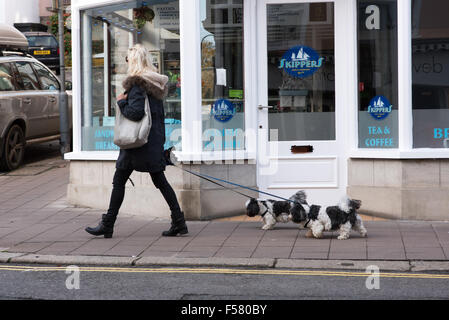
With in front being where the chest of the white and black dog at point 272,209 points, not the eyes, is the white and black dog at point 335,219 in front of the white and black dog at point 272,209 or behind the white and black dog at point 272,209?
behind

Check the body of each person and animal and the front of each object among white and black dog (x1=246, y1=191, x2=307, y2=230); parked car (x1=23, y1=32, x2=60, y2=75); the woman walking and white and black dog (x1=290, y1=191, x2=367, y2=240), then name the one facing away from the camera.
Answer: the parked car

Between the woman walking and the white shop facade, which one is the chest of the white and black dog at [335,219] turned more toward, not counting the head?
the woman walking

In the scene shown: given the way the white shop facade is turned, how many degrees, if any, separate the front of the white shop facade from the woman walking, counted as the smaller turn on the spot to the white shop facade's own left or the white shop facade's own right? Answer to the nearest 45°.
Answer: approximately 45° to the white shop facade's own right

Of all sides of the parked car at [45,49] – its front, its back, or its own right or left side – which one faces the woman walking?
back

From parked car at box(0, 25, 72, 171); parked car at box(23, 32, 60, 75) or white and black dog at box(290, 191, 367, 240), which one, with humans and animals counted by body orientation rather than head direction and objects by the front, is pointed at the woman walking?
the white and black dog

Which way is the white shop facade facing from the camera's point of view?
toward the camera

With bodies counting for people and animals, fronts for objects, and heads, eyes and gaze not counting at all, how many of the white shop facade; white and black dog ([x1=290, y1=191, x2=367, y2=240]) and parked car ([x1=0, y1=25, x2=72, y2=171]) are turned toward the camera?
1

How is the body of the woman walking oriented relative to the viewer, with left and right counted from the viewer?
facing to the left of the viewer

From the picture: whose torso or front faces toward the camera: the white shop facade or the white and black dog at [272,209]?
the white shop facade

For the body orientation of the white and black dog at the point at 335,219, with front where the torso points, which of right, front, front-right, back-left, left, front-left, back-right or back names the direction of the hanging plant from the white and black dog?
front-right
